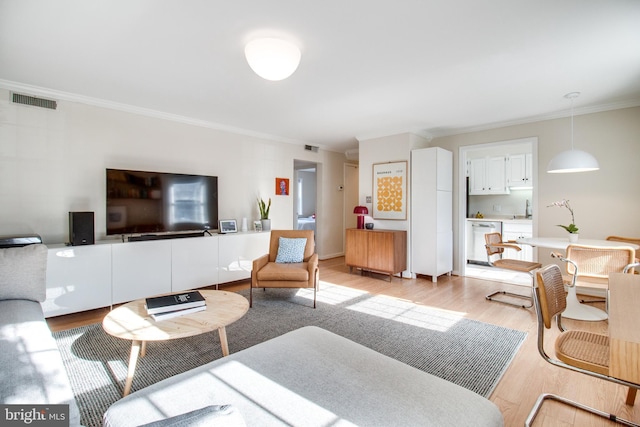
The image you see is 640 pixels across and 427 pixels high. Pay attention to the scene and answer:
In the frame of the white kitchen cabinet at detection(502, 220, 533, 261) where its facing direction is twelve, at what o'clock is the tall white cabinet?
The tall white cabinet is roughly at 1 o'clock from the white kitchen cabinet.

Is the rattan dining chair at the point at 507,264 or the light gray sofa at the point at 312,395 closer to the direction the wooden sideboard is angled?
the light gray sofa

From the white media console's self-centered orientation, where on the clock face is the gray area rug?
The gray area rug is roughly at 12 o'clock from the white media console.

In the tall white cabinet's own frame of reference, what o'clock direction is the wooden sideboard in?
The wooden sideboard is roughly at 4 o'clock from the tall white cabinet.

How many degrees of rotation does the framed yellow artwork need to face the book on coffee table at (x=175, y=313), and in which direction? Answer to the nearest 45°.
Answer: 0° — it already faces it

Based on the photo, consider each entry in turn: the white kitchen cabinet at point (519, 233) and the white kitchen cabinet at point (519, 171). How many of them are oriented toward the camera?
2

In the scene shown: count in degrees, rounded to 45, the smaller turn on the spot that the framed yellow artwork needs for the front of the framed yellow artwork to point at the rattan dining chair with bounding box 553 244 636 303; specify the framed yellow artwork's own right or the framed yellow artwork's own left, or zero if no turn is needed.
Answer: approximately 90° to the framed yellow artwork's own left

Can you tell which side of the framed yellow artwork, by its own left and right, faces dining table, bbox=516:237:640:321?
left

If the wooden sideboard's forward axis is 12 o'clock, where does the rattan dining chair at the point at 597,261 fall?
The rattan dining chair is roughly at 9 o'clock from the wooden sideboard.

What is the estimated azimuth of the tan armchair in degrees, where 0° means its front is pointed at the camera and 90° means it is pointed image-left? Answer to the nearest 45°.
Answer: approximately 0°

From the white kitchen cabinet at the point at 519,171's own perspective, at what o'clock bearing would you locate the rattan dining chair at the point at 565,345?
The rattan dining chair is roughly at 12 o'clock from the white kitchen cabinet.
